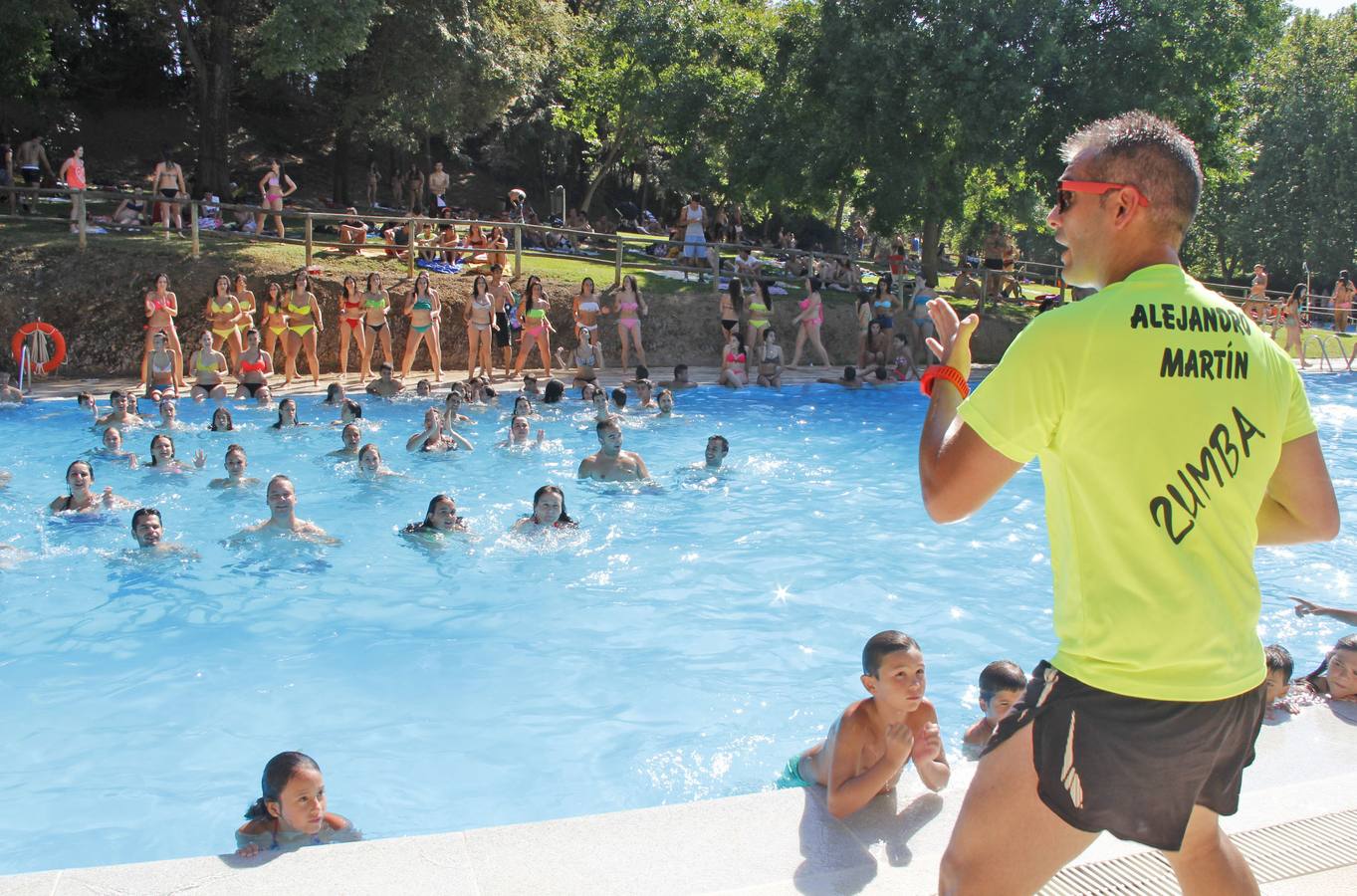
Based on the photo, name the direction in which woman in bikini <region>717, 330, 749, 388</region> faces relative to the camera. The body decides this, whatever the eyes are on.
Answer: toward the camera

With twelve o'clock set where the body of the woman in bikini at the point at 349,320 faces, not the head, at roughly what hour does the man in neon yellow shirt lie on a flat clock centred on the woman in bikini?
The man in neon yellow shirt is roughly at 12 o'clock from the woman in bikini.

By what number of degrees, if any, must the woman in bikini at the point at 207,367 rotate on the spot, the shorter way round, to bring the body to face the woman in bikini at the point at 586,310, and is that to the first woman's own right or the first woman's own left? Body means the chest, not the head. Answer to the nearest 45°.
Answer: approximately 90° to the first woman's own left

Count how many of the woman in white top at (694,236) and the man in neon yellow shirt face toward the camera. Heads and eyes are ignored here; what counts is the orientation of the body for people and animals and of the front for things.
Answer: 1

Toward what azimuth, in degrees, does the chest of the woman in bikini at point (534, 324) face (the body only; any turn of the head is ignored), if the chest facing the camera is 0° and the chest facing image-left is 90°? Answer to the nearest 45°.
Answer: approximately 0°

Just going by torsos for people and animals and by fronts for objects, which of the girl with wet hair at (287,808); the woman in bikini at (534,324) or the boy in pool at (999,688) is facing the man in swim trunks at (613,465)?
the woman in bikini

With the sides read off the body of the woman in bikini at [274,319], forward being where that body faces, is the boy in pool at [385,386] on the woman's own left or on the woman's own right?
on the woman's own left

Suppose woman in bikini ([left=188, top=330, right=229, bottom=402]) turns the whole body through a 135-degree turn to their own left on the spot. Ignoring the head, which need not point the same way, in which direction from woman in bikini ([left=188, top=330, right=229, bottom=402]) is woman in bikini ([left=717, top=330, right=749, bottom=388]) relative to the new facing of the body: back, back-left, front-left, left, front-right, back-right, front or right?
front-right

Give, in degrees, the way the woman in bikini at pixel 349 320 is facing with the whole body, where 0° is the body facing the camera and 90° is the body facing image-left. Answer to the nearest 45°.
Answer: approximately 0°

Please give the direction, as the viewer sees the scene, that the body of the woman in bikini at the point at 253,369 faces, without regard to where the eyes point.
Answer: toward the camera

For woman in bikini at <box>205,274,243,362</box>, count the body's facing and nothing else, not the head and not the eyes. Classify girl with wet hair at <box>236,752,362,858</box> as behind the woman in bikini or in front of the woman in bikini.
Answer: in front
